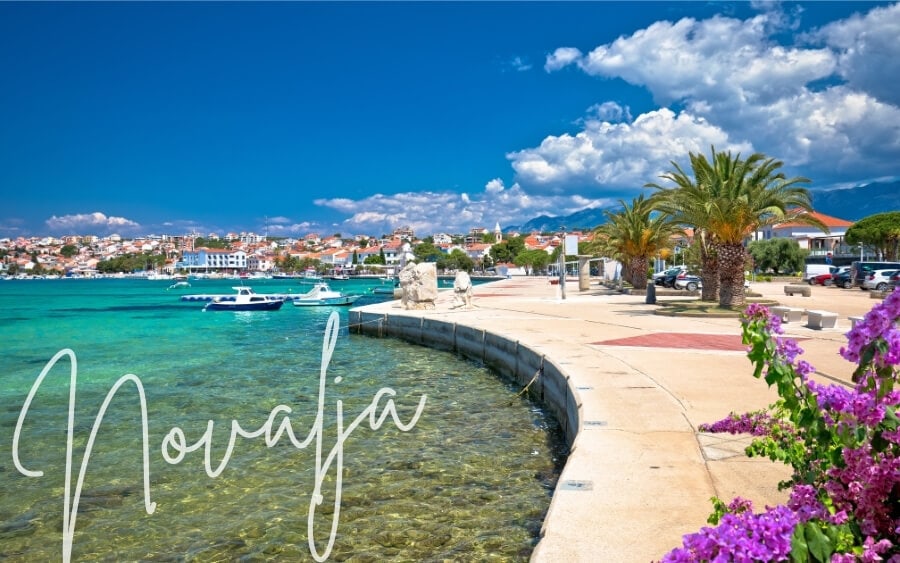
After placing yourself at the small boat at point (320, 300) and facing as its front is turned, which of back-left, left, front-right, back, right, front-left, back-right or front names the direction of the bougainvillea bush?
right

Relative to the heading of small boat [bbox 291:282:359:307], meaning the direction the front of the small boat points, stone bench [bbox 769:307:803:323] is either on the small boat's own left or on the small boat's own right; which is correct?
on the small boat's own right

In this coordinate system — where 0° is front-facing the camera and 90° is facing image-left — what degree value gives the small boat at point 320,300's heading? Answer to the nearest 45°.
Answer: approximately 270°

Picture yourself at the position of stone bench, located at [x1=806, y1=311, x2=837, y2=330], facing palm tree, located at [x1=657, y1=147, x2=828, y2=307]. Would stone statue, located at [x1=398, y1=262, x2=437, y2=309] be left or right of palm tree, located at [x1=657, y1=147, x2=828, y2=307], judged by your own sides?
left

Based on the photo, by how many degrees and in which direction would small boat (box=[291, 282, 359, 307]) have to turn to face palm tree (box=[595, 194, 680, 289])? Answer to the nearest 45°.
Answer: approximately 45° to its right

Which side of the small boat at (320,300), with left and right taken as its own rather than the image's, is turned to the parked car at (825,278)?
front

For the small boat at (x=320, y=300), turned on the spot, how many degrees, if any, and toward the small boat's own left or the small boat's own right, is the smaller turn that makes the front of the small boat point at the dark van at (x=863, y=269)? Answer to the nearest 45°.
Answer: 0° — it already faces it

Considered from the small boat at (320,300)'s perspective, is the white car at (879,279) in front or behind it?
in front
